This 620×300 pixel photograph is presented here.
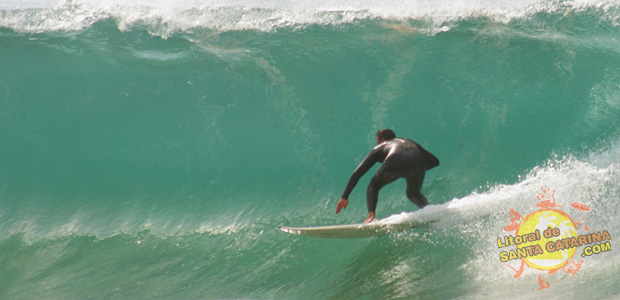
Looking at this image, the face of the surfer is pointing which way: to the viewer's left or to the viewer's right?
to the viewer's left

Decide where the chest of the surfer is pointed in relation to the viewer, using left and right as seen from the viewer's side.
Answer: facing away from the viewer and to the left of the viewer

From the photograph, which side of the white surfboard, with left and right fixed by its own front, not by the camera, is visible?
left
